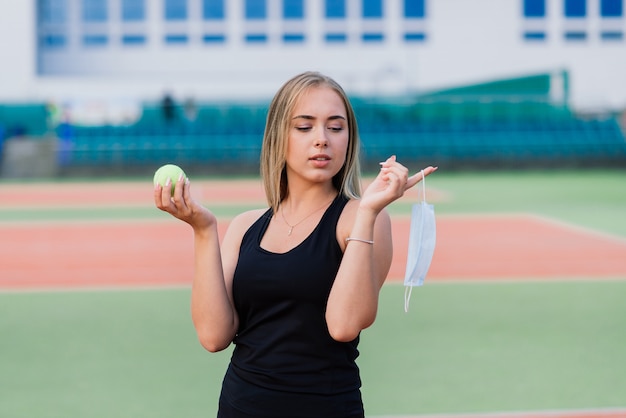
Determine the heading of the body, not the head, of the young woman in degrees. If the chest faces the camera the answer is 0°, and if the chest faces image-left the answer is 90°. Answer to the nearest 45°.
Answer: approximately 0°
